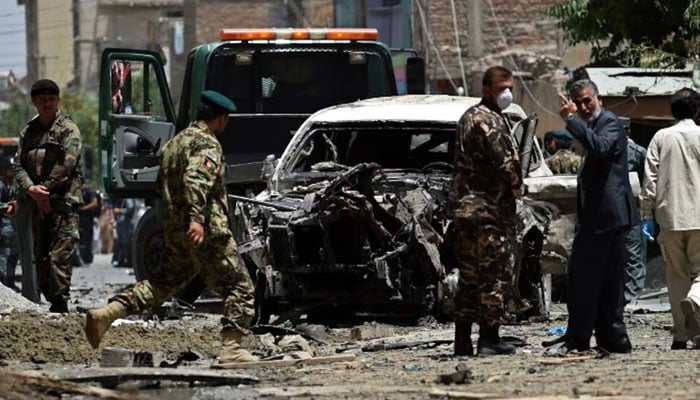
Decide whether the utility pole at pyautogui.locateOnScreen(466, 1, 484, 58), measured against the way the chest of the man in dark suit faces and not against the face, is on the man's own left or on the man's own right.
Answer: on the man's own right

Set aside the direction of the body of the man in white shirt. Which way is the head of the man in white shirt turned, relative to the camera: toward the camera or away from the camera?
away from the camera

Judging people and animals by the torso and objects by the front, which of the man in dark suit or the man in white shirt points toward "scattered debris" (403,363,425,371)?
the man in dark suit

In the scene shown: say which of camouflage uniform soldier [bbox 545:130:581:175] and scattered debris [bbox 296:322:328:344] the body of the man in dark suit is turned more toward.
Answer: the scattered debris

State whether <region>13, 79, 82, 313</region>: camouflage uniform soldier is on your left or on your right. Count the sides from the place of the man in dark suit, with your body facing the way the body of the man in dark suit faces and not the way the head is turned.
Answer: on your right

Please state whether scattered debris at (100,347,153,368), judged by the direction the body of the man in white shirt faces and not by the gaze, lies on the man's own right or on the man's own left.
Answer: on the man's own left

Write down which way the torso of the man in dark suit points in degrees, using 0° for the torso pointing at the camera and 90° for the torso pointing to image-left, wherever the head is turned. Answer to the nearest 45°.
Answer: approximately 45°

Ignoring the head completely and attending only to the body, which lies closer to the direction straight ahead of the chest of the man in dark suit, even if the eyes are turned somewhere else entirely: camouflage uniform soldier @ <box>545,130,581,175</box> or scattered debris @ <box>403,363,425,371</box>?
the scattered debris
